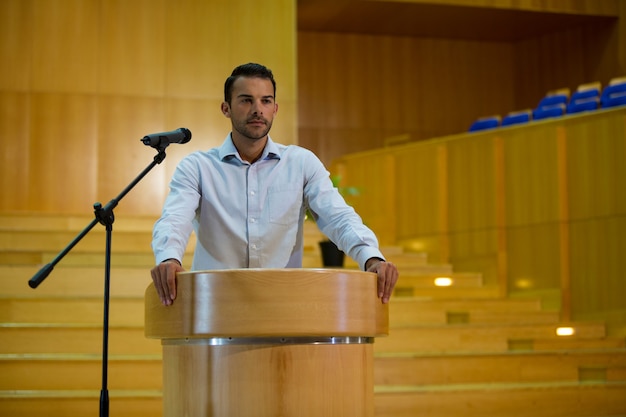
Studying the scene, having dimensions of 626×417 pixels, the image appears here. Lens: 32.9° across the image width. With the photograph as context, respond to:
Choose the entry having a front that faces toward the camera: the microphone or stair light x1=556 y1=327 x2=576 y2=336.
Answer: the stair light

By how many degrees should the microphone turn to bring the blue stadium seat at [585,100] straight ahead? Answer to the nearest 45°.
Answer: approximately 45° to its left

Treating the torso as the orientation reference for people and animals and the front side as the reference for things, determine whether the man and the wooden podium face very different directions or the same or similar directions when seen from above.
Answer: same or similar directions

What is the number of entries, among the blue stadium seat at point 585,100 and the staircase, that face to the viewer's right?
0

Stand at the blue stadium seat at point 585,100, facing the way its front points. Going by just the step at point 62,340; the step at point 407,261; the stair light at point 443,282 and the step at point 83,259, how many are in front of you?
4

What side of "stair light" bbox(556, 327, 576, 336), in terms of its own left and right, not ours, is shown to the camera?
front

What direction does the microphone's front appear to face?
to the viewer's right

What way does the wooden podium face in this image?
toward the camera

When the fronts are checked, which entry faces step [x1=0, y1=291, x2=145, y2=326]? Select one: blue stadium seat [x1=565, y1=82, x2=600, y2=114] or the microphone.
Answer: the blue stadium seat

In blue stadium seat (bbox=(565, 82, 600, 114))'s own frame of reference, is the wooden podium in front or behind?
in front

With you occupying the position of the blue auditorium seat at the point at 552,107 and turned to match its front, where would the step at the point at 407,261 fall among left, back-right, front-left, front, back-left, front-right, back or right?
front

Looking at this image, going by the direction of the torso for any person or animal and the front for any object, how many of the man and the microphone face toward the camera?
1

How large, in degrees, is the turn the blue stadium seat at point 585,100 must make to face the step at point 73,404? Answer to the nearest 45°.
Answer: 0° — it already faces it

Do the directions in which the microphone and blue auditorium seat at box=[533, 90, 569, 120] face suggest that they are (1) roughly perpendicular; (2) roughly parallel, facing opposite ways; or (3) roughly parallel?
roughly parallel, facing opposite ways

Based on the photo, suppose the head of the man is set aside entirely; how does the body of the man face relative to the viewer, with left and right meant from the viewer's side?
facing the viewer

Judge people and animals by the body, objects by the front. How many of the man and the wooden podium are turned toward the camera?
2

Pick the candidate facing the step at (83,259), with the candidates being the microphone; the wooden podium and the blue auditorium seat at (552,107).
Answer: the blue auditorium seat

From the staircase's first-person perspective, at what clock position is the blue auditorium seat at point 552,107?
The blue auditorium seat is roughly at 7 o'clock from the staircase.
